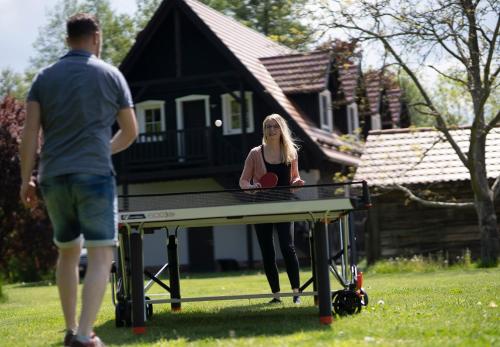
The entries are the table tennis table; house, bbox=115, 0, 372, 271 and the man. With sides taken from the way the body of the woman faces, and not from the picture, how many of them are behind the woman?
1

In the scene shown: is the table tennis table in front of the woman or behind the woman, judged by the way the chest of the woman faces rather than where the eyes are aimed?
in front

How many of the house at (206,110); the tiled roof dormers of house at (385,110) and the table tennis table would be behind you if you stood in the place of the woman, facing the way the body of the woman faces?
2

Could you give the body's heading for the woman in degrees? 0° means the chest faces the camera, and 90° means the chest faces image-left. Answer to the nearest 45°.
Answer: approximately 0°

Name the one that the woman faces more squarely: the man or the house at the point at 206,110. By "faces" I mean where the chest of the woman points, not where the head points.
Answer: the man

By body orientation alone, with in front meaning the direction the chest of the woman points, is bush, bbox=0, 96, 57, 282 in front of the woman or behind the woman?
behind

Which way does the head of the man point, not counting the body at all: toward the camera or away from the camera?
away from the camera

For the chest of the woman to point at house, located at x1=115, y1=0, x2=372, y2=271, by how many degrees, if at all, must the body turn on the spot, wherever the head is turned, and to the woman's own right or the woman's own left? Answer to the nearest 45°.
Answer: approximately 180°
